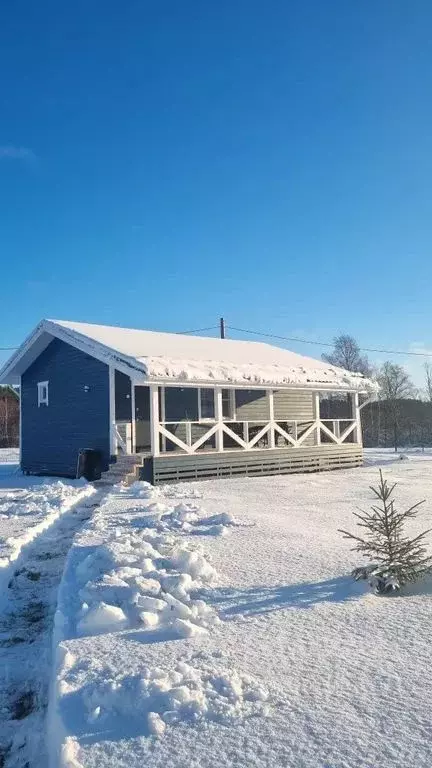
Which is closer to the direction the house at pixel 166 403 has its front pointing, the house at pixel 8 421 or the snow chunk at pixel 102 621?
the snow chunk

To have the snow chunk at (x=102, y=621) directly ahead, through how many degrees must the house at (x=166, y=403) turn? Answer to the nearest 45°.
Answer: approximately 45° to its right

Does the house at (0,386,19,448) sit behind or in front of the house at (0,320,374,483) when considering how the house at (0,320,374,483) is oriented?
behind

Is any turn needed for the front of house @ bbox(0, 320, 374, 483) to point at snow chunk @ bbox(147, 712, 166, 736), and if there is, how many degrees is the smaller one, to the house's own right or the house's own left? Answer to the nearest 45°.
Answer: approximately 45° to the house's own right

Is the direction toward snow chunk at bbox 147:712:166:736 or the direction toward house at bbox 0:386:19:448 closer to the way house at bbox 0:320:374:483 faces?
the snow chunk
